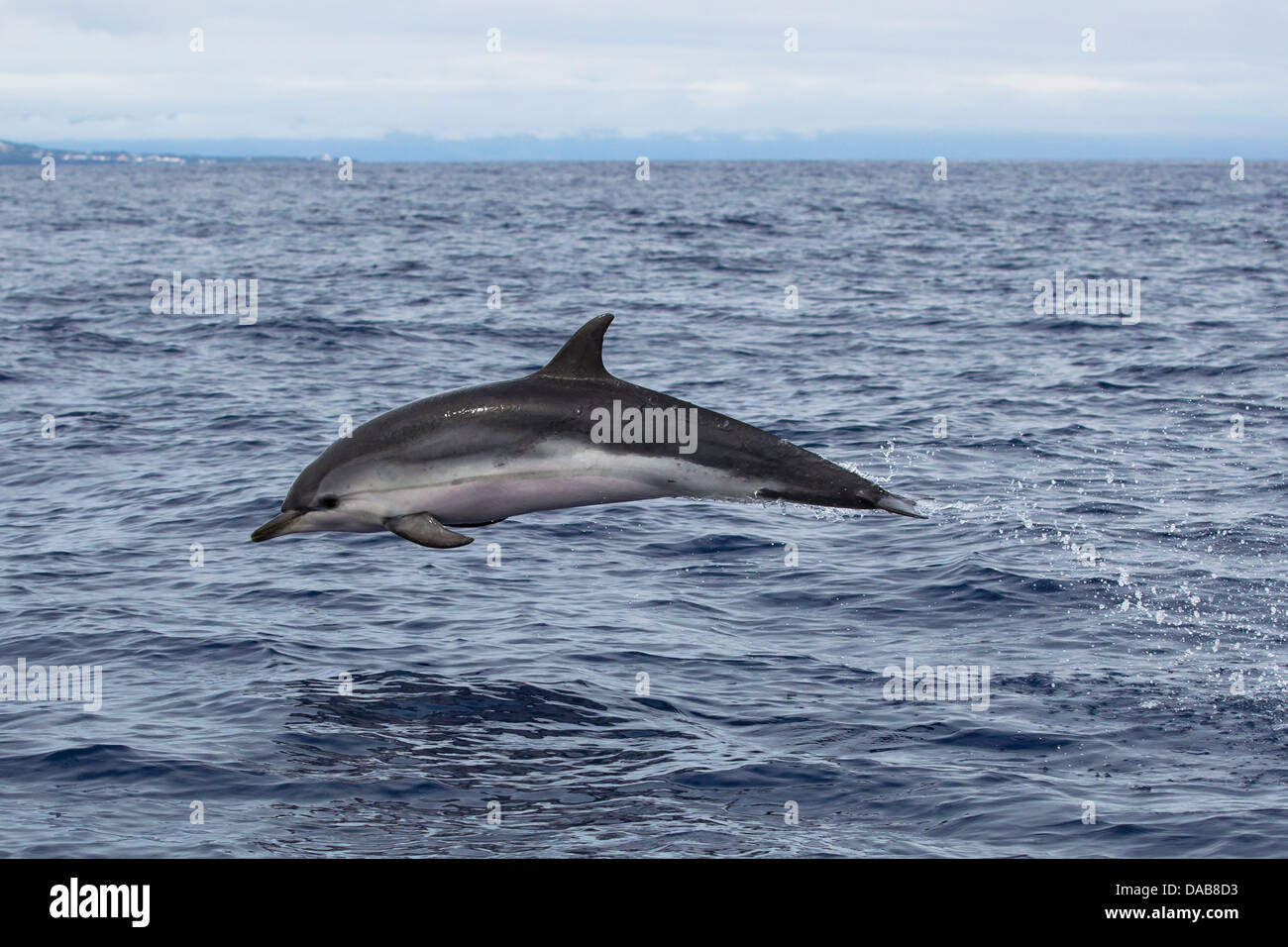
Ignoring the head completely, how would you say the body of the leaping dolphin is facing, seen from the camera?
to the viewer's left
